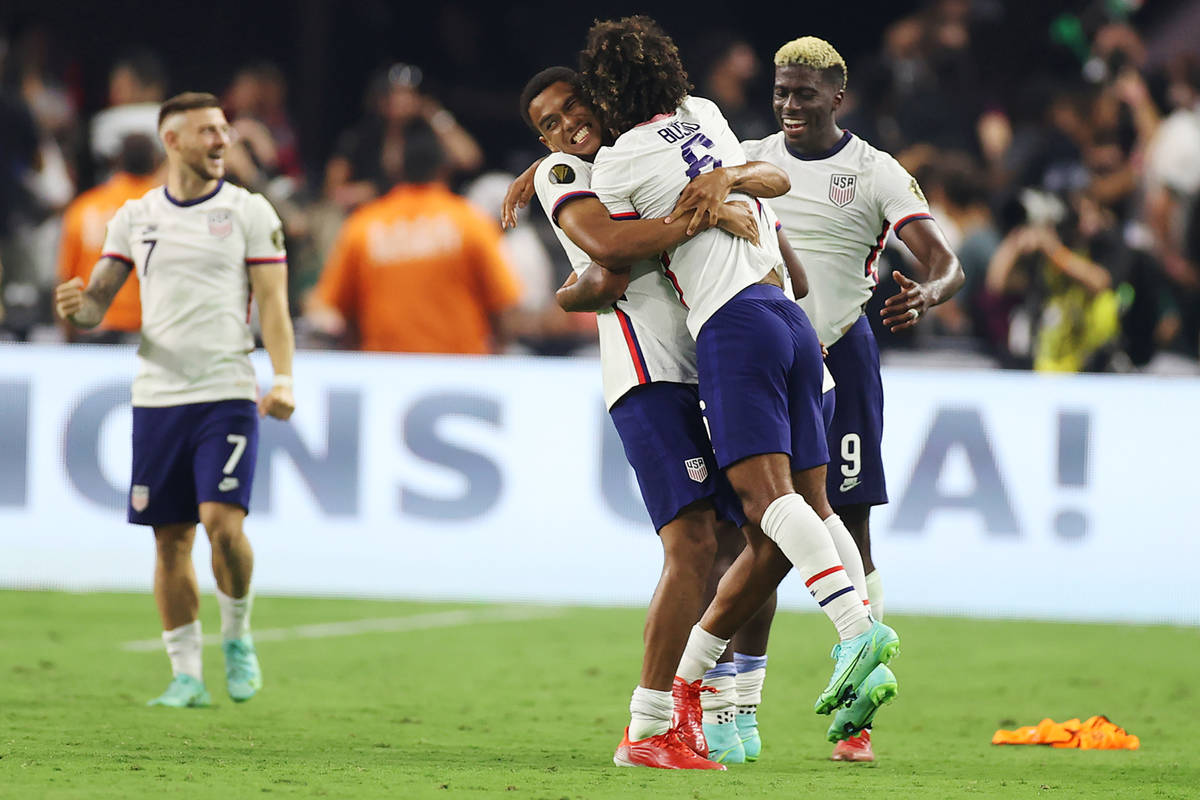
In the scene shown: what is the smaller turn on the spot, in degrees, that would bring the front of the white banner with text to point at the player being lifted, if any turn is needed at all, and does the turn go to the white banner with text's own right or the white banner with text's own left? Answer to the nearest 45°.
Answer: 0° — it already faces them

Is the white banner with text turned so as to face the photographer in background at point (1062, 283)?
no

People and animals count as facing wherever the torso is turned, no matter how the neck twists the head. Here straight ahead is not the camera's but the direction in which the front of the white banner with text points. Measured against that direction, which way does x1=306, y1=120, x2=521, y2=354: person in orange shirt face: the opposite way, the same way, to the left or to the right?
the opposite way

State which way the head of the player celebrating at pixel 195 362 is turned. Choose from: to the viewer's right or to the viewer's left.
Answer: to the viewer's right

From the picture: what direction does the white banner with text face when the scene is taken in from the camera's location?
facing the viewer

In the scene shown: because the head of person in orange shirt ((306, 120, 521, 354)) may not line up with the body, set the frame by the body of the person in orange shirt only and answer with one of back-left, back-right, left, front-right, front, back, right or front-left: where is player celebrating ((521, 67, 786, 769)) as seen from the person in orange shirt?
back

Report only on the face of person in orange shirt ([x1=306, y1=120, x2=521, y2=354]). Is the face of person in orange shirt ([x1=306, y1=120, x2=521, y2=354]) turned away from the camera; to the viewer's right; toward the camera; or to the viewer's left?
away from the camera

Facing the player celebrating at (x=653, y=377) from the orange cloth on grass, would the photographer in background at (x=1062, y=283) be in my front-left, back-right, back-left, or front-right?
back-right

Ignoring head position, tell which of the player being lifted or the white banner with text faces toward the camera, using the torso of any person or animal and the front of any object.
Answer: the white banner with text

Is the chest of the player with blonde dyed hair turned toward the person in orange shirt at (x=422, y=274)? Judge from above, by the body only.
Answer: no

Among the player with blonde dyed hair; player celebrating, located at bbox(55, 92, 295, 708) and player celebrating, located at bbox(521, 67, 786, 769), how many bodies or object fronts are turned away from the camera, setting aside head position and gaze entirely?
0

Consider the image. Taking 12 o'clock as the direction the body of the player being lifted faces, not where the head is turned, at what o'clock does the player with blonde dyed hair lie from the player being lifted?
The player with blonde dyed hair is roughly at 2 o'clock from the player being lifted.

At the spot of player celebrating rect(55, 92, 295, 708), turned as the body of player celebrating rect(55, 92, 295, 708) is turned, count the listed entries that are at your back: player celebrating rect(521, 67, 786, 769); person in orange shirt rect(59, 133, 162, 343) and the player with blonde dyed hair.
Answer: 1

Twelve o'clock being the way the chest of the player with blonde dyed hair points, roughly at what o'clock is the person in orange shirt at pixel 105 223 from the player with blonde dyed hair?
The person in orange shirt is roughly at 3 o'clock from the player with blonde dyed hair.

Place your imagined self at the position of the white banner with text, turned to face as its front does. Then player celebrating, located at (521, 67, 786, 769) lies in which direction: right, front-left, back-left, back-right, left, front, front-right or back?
front

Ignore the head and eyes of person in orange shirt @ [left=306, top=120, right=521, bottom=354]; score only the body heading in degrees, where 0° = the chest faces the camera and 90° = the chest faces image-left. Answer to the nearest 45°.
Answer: approximately 180°

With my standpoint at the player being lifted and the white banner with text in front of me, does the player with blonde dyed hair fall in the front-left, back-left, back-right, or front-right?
front-right

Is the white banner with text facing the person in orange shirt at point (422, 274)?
no

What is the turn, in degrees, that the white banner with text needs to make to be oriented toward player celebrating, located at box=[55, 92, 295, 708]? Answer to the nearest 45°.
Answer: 0° — it already faces them

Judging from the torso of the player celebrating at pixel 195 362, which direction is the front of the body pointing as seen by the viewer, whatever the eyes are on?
toward the camera

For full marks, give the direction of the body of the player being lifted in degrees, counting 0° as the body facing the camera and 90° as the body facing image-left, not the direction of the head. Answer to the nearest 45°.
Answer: approximately 135°
